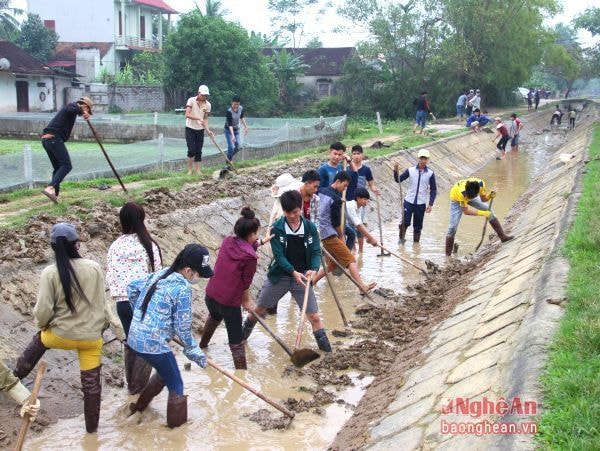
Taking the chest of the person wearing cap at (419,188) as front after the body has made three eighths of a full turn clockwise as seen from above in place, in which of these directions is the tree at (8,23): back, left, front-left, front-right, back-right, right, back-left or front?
front

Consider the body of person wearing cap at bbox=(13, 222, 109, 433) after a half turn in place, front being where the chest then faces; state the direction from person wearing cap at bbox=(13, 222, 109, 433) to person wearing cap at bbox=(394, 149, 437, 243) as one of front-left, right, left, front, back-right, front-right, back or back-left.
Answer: back-left

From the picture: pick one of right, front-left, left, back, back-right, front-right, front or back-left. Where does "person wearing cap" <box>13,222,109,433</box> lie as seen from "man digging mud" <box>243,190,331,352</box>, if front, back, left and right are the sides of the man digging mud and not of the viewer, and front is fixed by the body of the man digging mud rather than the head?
front-right

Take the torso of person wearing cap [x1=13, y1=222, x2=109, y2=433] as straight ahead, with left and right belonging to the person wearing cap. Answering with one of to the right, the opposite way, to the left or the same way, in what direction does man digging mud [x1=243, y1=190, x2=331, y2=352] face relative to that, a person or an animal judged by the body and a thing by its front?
the opposite way

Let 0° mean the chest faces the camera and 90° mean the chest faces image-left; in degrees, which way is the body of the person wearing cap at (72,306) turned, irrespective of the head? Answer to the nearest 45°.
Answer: approximately 180°

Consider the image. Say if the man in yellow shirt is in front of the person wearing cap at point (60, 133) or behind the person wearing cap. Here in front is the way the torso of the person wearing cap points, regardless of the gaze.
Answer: in front

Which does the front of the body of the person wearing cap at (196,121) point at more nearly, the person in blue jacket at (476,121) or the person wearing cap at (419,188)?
the person wearing cap

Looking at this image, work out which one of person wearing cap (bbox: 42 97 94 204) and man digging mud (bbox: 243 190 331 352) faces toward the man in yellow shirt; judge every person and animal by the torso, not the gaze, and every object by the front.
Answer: the person wearing cap

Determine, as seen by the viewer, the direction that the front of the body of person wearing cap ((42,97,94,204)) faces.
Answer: to the viewer's right

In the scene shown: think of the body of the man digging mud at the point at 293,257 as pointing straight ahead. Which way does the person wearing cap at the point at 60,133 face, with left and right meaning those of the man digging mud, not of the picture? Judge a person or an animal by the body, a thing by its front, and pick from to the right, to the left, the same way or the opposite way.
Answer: to the left

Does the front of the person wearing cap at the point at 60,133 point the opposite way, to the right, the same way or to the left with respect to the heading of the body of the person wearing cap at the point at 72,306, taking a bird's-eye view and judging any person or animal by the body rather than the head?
to the right

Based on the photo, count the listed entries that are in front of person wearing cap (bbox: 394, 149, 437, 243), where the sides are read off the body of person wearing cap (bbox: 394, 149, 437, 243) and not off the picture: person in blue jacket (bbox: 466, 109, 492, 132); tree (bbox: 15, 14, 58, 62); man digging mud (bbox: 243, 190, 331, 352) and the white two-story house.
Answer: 1

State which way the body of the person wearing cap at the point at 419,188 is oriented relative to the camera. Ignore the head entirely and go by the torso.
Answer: toward the camera

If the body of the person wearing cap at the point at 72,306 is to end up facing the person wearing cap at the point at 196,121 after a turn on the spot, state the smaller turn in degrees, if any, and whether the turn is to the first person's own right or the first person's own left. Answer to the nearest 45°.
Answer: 0° — they already face them

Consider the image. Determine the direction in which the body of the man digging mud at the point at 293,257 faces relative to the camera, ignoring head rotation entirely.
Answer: toward the camera

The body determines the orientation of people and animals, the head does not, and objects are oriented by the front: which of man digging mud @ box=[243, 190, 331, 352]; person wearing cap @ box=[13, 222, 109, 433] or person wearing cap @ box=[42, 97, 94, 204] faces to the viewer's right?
person wearing cap @ box=[42, 97, 94, 204]

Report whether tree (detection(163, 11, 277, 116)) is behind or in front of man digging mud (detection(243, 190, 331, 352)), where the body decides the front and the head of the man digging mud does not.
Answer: behind

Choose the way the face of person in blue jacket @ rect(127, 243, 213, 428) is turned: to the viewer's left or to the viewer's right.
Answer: to the viewer's right

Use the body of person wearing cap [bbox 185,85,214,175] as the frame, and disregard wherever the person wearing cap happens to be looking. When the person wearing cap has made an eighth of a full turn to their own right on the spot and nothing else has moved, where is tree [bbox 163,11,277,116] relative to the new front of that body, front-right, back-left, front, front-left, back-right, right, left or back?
back
